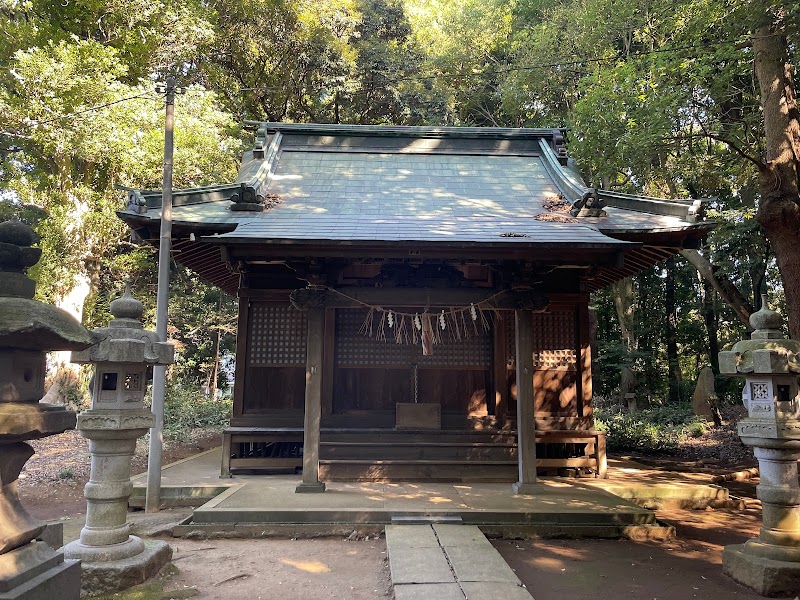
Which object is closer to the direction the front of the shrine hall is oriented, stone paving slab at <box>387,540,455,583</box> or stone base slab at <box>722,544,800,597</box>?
the stone paving slab

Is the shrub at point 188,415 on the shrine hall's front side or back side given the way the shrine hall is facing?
on the back side

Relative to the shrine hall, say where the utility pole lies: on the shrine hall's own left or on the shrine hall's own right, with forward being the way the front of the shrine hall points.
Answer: on the shrine hall's own right

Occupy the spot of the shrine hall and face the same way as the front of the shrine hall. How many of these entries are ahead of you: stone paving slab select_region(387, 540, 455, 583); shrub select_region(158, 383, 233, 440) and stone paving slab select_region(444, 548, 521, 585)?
2

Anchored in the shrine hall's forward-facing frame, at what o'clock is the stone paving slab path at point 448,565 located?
The stone paving slab path is roughly at 12 o'clock from the shrine hall.

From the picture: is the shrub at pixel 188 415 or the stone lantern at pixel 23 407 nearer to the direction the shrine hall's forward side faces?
the stone lantern

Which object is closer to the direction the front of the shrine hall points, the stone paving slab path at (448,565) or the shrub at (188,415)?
the stone paving slab path

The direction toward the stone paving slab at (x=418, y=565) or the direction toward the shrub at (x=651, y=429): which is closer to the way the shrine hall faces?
the stone paving slab

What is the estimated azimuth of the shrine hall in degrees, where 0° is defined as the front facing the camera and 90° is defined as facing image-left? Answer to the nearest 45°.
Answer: approximately 0°

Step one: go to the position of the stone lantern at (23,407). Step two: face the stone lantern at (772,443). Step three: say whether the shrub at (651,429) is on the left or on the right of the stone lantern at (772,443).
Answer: left

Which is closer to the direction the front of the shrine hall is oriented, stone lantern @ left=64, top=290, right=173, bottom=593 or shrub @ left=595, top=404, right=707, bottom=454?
the stone lantern

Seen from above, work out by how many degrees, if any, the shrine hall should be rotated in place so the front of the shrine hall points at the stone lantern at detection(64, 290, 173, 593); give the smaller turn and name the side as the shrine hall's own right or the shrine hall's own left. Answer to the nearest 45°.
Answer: approximately 45° to the shrine hall's own right

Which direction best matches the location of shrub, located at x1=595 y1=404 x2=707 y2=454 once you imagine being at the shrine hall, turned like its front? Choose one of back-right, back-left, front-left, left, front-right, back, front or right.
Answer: back-left
